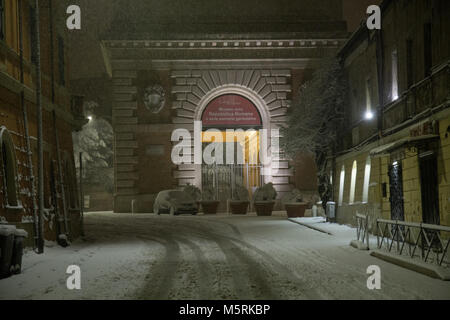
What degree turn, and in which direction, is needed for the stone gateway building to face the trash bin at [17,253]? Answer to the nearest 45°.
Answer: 0° — it already faces it

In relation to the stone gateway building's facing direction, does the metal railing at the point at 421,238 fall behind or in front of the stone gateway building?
in front

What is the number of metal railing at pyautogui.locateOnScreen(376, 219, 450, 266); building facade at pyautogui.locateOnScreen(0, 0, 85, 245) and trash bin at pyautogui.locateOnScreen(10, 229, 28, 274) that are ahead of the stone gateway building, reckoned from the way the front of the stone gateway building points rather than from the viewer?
3

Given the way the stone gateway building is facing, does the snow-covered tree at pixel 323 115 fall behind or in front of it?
in front

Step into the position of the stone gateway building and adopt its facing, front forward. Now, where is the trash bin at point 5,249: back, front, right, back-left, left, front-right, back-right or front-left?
front

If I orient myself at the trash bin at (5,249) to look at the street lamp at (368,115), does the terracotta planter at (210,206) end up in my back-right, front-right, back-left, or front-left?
front-left

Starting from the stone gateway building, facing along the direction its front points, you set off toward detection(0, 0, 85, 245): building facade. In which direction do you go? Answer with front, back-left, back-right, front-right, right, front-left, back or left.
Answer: front

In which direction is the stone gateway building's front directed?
toward the camera
